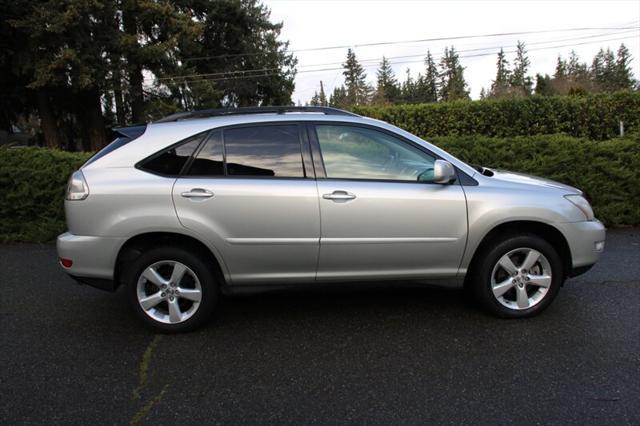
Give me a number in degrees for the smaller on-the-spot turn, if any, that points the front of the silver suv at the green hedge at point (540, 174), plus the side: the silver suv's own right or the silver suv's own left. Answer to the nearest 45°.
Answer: approximately 45° to the silver suv's own left

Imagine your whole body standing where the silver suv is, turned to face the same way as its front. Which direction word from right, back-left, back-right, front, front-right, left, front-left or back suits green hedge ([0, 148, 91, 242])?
back-left

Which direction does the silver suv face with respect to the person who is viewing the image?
facing to the right of the viewer

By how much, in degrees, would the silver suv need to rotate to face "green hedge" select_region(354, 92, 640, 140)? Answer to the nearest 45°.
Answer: approximately 45° to its left
